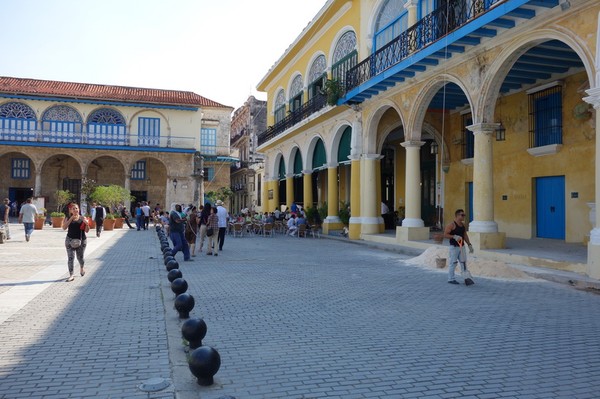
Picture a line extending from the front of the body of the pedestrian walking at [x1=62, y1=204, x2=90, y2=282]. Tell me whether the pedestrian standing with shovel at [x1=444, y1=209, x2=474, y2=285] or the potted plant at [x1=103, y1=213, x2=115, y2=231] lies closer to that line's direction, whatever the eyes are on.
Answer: the pedestrian standing with shovel

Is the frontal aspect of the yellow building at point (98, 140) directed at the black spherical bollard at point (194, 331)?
yes

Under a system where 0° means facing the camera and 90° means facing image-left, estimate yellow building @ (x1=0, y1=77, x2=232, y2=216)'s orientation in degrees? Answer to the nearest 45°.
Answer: approximately 0°

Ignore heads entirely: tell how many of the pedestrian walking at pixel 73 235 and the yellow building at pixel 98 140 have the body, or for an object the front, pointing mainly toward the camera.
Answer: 2

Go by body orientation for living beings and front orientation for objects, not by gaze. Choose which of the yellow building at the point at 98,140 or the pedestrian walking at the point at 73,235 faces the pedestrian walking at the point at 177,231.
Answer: the yellow building
